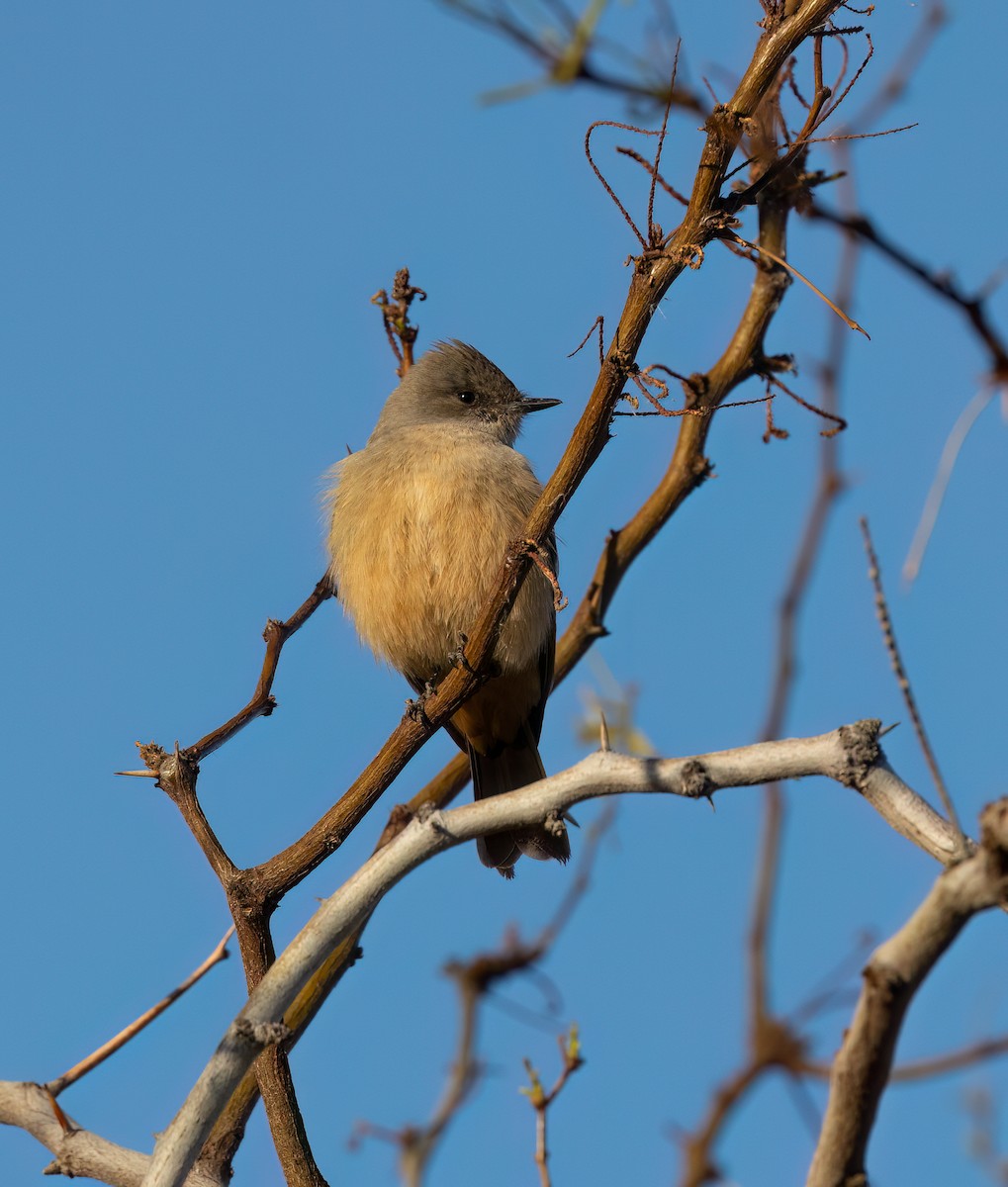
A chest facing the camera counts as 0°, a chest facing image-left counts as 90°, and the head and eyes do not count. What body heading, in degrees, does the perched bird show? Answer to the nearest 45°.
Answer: approximately 0°

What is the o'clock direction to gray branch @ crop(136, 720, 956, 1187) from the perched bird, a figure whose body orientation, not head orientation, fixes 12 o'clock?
The gray branch is roughly at 12 o'clock from the perched bird.
